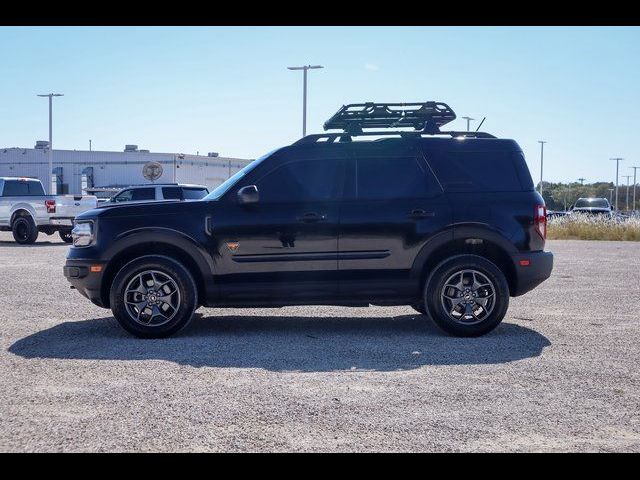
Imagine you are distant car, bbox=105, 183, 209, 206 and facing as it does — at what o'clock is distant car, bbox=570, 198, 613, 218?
distant car, bbox=570, 198, 613, 218 is roughly at 5 o'clock from distant car, bbox=105, 183, 209, 206.

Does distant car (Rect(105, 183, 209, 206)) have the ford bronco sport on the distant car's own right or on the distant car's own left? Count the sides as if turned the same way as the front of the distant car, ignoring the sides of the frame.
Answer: on the distant car's own left

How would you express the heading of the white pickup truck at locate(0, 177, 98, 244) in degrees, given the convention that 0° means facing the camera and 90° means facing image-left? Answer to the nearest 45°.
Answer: approximately 135°

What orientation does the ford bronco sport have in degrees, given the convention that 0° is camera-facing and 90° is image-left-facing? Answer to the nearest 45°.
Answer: approximately 90°

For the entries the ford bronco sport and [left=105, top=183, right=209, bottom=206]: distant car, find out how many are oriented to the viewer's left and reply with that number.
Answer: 2

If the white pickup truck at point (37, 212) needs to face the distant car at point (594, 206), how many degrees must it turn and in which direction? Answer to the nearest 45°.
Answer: approximately 135° to its right

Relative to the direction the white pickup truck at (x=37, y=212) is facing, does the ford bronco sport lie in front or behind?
behind

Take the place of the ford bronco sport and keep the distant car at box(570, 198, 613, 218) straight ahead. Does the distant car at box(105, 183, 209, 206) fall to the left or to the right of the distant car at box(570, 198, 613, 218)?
left

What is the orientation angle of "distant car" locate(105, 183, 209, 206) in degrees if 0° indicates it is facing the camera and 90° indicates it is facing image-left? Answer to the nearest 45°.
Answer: approximately 90°

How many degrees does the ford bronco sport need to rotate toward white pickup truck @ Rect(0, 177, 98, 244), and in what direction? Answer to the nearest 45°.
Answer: approximately 45° to its right
